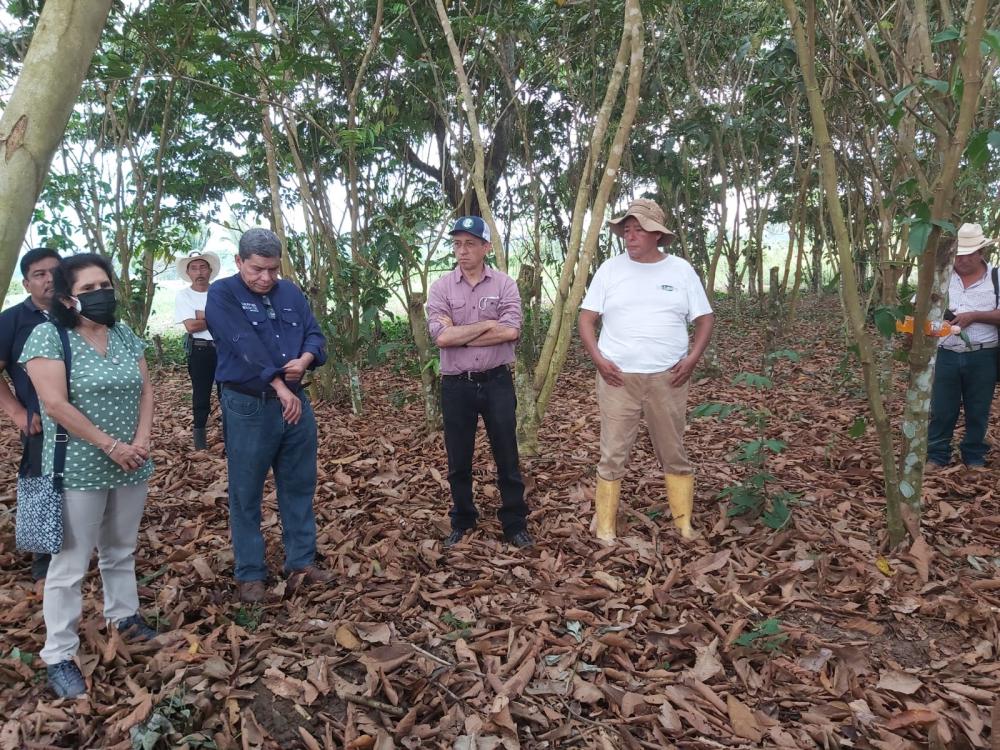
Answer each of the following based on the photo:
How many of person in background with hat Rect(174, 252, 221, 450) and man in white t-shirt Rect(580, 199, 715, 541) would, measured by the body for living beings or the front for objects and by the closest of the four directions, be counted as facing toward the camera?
2

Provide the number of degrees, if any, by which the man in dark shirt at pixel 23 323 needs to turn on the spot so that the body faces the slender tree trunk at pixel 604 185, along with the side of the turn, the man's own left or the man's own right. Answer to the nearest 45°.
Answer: approximately 45° to the man's own left

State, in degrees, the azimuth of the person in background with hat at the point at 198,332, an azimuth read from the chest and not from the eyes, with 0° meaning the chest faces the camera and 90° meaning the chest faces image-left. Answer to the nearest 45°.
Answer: approximately 0°

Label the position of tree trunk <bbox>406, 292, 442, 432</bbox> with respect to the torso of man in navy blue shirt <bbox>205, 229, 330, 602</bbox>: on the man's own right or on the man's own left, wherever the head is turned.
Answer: on the man's own left

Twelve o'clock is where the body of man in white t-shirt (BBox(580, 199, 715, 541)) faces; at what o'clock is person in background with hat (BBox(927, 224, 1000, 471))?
The person in background with hat is roughly at 8 o'clock from the man in white t-shirt.

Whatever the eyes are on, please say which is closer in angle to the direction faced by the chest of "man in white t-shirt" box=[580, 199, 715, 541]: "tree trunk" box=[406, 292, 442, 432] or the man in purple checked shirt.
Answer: the man in purple checked shirt
